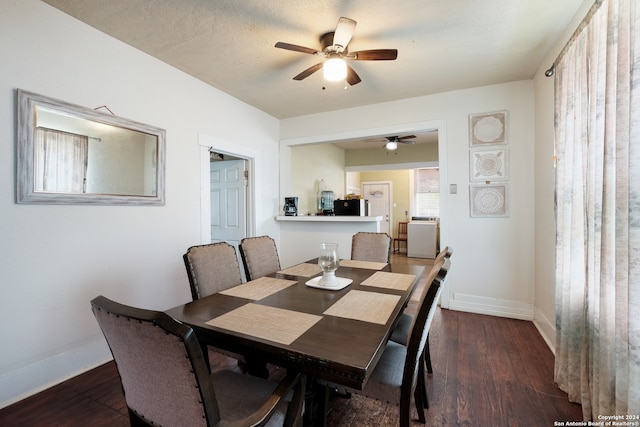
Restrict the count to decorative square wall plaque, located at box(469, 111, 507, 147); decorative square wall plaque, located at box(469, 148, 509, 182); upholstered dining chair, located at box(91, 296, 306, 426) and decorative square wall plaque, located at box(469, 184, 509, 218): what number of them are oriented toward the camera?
3

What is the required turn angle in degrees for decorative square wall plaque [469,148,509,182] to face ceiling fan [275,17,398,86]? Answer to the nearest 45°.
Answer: approximately 45° to its right

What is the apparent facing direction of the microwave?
toward the camera

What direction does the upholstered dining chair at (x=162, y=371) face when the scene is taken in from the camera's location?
facing away from the viewer and to the right of the viewer

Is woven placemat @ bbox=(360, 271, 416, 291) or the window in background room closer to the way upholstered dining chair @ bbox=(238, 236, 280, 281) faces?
the woven placemat

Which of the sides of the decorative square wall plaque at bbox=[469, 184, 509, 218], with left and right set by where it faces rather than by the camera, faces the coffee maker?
right

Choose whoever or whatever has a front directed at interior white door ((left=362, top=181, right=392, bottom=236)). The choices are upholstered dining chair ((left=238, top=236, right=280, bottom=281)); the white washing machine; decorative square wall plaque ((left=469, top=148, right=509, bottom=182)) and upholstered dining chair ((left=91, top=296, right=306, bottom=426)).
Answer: upholstered dining chair ((left=91, top=296, right=306, bottom=426))

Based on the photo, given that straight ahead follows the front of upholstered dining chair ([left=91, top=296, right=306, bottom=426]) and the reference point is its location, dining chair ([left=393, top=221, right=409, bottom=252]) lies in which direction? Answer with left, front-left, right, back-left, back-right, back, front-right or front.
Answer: front

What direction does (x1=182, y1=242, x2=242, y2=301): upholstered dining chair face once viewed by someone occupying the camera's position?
facing the viewer and to the right of the viewer

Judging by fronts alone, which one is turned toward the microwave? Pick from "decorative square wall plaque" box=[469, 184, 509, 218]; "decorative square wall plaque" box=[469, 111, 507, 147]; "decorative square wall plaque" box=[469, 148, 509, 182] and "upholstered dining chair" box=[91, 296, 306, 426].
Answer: the upholstered dining chair

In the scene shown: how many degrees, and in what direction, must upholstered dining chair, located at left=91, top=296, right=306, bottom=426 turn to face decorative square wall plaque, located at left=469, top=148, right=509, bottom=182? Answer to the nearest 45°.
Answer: approximately 45° to its right

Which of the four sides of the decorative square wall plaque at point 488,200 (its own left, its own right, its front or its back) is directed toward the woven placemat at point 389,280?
front

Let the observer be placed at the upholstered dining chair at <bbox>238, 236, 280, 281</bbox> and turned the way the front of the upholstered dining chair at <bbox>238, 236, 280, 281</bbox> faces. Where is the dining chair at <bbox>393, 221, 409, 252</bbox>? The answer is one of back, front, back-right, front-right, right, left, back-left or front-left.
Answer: left

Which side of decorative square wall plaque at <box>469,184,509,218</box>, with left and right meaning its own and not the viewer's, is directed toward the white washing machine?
back

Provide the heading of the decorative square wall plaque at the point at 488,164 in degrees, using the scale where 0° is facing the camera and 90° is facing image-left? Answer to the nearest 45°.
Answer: approximately 0°

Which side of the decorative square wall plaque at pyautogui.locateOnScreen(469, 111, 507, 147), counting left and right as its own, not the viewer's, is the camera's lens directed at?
front

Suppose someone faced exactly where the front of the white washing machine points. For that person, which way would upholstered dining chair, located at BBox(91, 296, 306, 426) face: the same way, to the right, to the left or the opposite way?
the opposite way
